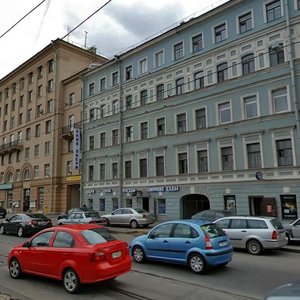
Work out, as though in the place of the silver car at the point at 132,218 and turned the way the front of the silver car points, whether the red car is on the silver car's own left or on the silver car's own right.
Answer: on the silver car's own left

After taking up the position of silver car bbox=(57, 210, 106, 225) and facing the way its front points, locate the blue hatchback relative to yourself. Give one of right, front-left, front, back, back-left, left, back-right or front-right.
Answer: back-left

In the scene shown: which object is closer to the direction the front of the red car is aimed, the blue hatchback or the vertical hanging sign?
the vertical hanging sign

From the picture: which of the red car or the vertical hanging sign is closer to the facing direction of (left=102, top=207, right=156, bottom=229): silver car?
the vertical hanging sign

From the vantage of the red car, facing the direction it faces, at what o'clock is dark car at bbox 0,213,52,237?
The dark car is roughly at 1 o'clock from the red car.

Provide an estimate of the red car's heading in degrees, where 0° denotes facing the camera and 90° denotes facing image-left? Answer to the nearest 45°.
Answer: approximately 135°

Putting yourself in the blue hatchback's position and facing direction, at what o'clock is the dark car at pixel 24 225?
The dark car is roughly at 12 o'clock from the blue hatchback.

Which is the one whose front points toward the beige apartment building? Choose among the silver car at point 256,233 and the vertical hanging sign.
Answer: the silver car

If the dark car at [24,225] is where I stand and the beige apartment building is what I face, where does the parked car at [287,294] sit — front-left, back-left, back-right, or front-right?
back-right

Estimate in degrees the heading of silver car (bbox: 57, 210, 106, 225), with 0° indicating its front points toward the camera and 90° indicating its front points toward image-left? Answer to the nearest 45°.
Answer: approximately 135°

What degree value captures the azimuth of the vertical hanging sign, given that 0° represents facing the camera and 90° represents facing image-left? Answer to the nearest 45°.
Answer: approximately 0°

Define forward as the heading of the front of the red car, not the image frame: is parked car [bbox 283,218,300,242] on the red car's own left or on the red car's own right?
on the red car's own right
